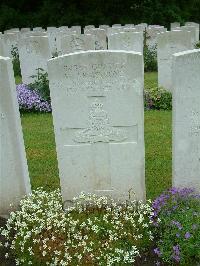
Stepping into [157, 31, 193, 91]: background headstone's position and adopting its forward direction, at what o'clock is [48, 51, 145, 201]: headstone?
The headstone is roughly at 12 o'clock from the background headstone.

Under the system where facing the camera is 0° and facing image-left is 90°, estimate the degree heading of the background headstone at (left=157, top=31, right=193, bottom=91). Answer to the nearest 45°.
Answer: approximately 0°

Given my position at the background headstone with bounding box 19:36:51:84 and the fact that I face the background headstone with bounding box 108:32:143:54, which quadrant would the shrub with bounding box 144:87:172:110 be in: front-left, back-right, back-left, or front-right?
front-right

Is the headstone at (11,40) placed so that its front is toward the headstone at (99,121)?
yes

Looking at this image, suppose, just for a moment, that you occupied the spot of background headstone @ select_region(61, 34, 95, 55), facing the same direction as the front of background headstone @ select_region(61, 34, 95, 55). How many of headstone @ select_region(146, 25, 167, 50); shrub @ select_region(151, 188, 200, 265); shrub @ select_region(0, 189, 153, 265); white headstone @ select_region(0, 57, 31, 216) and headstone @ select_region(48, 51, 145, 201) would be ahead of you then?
4

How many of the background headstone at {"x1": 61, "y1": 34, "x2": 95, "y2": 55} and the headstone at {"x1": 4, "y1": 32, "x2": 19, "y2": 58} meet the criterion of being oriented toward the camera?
2

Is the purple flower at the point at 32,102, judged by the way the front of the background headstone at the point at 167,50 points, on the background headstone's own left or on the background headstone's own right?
on the background headstone's own right

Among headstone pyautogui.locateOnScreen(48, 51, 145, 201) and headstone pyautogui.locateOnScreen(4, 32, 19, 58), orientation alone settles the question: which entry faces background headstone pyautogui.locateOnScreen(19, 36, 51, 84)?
headstone pyautogui.locateOnScreen(4, 32, 19, 58)

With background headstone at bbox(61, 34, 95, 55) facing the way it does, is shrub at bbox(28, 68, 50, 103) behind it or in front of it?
in front

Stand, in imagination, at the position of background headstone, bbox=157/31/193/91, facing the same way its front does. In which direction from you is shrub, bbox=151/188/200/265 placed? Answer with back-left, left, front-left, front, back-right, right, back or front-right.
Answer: front

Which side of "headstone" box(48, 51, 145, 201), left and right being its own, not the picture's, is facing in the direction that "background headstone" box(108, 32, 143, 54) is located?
back

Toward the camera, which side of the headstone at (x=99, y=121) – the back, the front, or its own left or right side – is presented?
front

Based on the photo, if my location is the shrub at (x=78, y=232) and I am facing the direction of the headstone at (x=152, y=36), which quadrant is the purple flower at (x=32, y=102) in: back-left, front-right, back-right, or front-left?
front-left

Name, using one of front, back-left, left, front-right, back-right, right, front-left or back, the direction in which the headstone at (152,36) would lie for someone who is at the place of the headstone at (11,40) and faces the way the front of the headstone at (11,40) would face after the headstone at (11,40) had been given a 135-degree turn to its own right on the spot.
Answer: back-right

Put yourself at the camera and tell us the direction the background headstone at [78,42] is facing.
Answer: facing the viewer

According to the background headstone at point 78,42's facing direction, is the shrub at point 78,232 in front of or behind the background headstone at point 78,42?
in front

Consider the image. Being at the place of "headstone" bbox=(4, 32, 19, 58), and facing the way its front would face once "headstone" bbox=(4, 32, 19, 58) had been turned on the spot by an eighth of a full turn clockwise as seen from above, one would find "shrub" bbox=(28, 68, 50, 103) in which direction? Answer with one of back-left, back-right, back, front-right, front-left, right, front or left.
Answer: front-left
